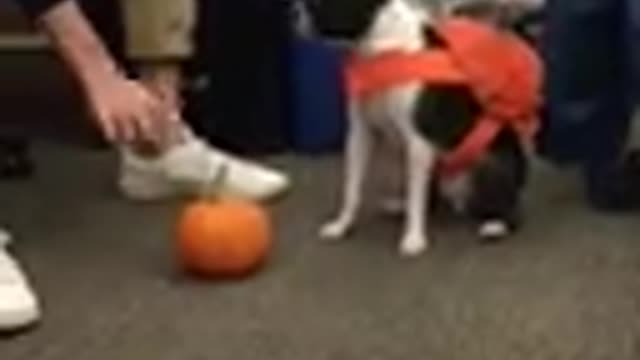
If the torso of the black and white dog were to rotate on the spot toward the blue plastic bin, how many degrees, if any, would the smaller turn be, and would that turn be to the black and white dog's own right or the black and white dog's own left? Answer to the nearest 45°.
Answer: approximately 90° to the black and white dog's own right

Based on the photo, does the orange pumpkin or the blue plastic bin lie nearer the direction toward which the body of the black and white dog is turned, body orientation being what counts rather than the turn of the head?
the orange pumpkin

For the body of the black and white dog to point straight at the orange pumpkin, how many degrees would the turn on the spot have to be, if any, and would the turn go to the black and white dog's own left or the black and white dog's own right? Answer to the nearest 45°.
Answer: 0° — it already faces it

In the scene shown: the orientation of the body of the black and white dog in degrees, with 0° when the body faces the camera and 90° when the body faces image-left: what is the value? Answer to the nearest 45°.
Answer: approximately 45°
